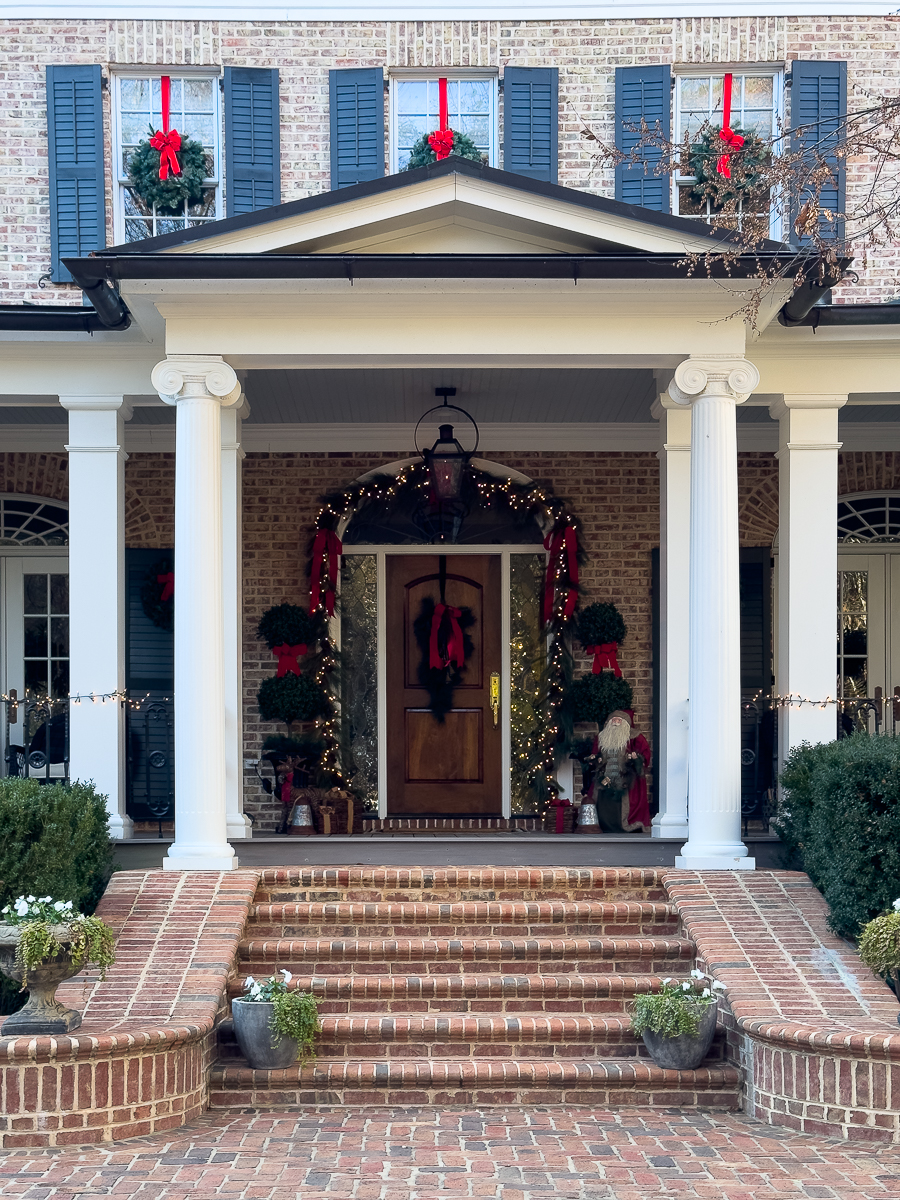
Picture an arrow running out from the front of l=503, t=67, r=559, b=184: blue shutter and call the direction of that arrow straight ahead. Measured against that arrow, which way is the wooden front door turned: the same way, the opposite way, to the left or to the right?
the same way

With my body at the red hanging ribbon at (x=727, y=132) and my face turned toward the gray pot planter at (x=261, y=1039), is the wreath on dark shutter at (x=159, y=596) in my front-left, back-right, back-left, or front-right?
front-right

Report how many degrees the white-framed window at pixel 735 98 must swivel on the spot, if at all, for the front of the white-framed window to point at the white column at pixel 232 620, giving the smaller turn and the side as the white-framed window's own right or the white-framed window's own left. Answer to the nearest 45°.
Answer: approximately 45° to the white-framed window's own right

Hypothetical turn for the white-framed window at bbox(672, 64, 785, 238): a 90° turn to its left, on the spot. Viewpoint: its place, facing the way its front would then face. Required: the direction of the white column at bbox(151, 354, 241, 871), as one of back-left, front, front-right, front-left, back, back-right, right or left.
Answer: back-right

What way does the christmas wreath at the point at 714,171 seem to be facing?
toward the camera

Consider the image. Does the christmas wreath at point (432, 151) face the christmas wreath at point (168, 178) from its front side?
no

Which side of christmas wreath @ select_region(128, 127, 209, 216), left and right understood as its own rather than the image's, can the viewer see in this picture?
front

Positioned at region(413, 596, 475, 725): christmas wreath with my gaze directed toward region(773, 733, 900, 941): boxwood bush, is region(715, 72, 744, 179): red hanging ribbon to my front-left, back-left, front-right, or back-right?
front-left

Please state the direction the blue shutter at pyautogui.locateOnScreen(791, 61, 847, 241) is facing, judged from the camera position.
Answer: facing the viewer

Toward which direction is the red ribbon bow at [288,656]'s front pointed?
toward the camera
